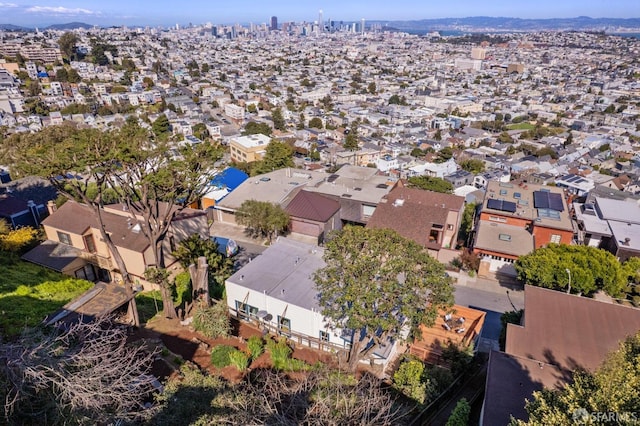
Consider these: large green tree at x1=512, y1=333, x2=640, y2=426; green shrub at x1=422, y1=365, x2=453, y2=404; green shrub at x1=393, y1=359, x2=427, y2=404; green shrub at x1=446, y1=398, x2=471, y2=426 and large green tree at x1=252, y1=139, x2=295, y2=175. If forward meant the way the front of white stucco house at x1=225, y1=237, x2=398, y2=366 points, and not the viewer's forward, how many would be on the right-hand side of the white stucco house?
4

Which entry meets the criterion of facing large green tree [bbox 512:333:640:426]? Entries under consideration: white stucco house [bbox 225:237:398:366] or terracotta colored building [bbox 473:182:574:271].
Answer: the terracotta colored building

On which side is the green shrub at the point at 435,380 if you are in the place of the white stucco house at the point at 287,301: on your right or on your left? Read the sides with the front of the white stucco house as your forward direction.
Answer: on your right

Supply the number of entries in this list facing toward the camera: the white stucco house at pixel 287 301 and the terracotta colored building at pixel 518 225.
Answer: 1

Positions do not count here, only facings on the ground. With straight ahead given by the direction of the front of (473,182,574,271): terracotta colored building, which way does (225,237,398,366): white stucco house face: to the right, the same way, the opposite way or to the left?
the opposite way

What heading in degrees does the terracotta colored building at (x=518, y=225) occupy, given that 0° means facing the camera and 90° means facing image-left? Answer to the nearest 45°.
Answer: approximately 0°

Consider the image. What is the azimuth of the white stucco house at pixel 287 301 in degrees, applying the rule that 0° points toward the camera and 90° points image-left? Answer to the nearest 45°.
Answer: approximately 225°

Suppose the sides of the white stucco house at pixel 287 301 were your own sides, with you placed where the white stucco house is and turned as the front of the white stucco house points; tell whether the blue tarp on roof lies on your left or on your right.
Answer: on your left

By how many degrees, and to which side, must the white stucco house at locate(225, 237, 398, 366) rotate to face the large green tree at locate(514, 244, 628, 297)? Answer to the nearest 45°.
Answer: approximately 45° to its right

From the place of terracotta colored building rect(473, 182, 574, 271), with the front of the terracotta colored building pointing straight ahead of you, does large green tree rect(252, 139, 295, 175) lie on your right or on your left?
on your right

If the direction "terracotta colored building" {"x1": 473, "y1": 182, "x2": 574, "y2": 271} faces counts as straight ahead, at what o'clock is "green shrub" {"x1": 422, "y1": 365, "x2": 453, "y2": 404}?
The green shrub is roughly at 12 o'clock from the terracotta colored building.
